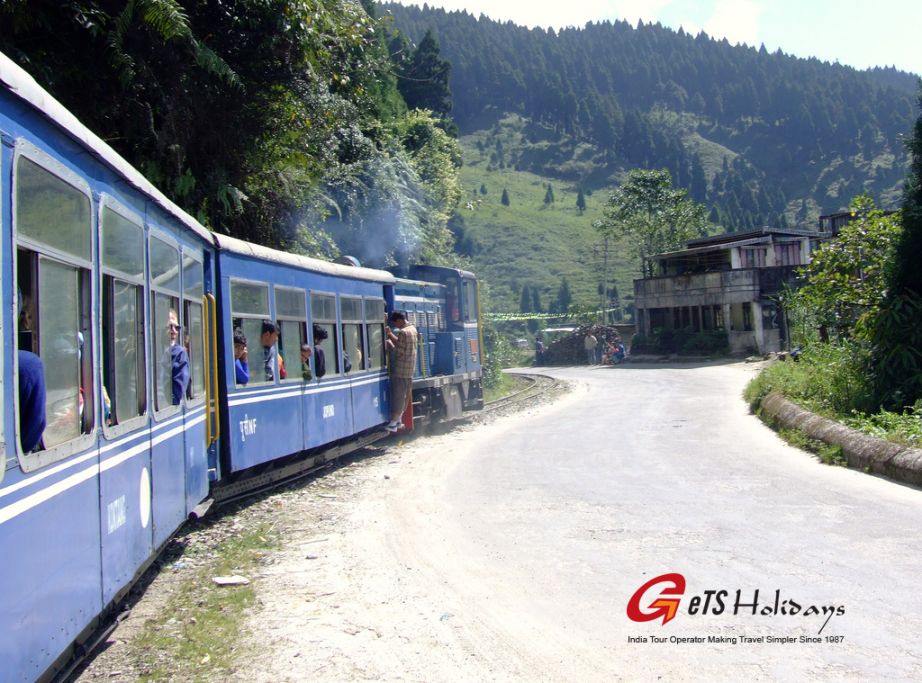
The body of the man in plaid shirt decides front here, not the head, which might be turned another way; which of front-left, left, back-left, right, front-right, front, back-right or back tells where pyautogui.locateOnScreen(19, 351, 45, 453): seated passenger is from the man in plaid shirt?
left

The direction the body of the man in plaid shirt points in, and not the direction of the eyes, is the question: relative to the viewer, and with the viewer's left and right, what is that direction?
facing to the left of the viewer

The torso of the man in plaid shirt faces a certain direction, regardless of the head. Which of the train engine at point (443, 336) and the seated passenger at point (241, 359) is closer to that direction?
the seated passenger

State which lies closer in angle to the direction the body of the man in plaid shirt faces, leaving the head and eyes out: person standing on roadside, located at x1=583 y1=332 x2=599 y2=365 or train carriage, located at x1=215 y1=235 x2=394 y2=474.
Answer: the train carriage
